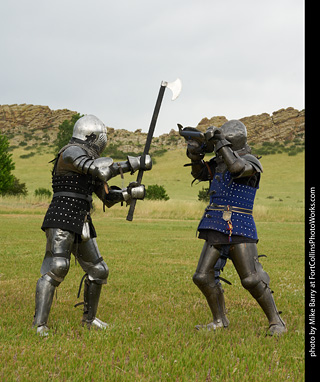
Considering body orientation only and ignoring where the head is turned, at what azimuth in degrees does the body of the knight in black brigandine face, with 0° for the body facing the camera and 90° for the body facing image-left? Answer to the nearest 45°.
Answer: approximately 270°

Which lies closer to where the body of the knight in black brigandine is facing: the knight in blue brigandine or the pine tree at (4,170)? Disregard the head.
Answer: the knight in blue brigandine

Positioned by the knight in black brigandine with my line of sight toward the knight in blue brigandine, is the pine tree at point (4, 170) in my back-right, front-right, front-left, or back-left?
back-left

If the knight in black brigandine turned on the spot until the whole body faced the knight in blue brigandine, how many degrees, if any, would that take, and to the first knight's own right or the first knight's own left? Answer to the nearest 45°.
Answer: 0° — they already face them

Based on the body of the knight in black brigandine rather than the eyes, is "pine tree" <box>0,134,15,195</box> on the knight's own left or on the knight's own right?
on the knight's own left
